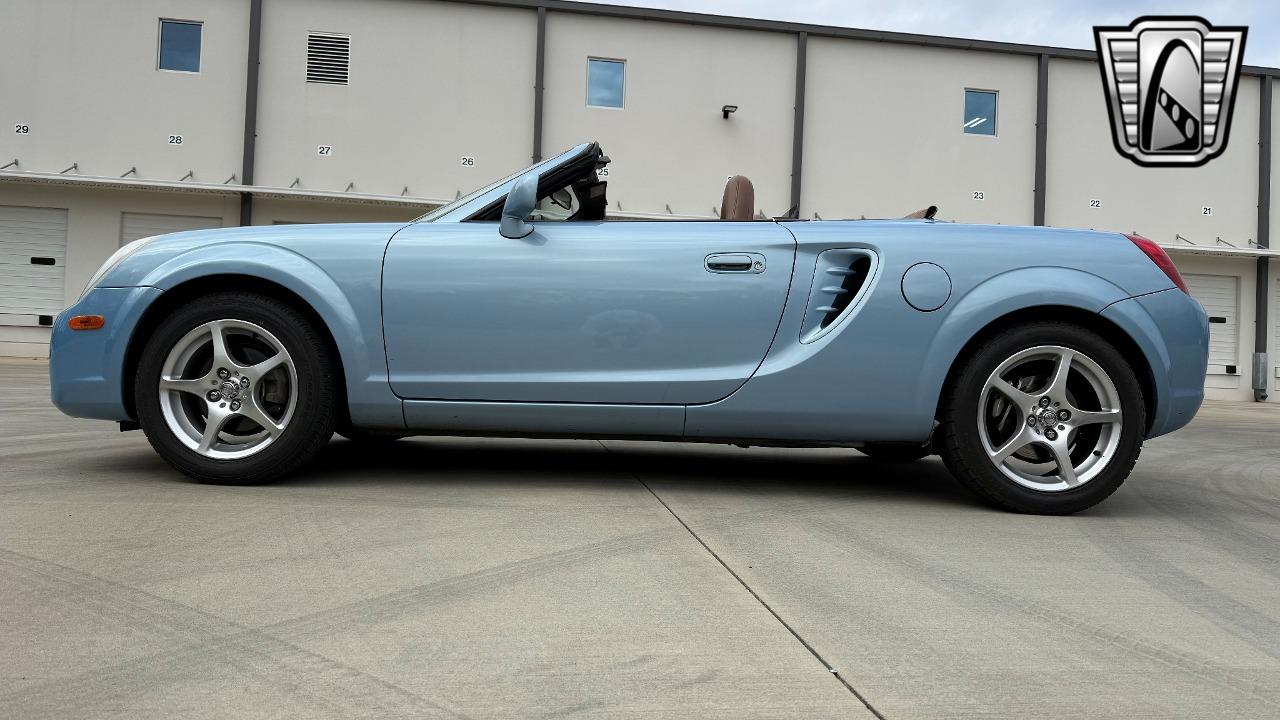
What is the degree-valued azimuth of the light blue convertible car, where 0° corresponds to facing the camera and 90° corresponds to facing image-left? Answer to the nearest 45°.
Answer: approximately 90°

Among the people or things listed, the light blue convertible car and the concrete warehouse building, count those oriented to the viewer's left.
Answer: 1

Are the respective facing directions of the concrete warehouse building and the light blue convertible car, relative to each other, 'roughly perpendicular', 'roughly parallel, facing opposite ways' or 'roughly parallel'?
roughly perpendicular

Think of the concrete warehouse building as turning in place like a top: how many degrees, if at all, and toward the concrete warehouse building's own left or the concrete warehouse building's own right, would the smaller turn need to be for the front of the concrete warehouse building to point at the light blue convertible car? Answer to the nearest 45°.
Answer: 0° — it already faces it

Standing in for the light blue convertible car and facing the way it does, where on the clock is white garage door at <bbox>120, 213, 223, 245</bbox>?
The white garage door is roughly at 2 o'clock from the light blue convertible car.

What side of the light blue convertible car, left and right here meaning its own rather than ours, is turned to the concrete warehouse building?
right
